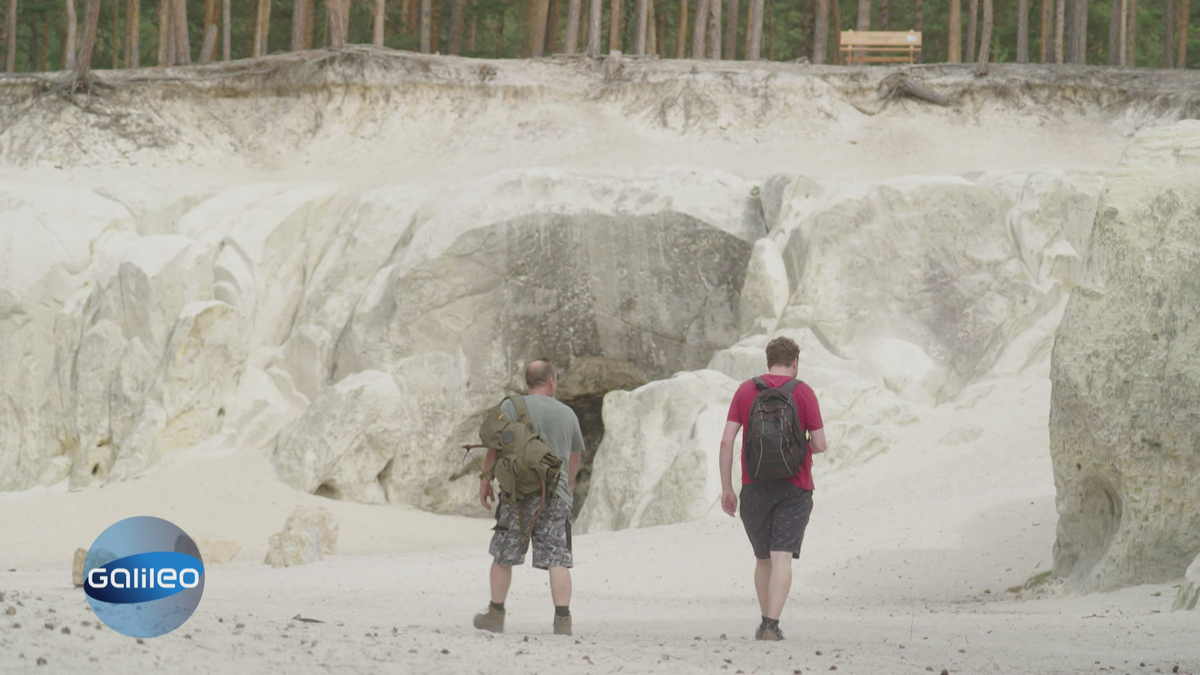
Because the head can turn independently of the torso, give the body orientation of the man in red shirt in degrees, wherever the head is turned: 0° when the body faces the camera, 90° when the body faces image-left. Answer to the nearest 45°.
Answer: approximately 180°

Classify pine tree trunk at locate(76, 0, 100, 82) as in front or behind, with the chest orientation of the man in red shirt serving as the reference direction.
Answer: in front

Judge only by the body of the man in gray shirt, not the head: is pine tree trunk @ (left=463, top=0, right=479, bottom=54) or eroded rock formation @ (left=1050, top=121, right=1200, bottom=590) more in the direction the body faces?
the pine tree trunk

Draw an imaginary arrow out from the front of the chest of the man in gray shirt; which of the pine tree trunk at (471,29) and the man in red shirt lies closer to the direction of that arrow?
the pine tree trunk

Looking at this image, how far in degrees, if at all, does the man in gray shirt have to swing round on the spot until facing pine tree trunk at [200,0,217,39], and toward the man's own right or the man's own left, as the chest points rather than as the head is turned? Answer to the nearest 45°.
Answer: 0° — they already face it

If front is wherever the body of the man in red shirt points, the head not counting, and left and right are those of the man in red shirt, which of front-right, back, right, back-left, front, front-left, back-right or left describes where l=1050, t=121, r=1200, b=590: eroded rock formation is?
front-right

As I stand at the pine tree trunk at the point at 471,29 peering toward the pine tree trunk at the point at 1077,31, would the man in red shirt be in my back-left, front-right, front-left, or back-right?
front-right

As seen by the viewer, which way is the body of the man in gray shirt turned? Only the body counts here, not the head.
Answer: away from the camera

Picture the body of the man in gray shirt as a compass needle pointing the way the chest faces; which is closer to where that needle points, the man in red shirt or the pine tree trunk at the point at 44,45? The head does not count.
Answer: the pine tree trunk

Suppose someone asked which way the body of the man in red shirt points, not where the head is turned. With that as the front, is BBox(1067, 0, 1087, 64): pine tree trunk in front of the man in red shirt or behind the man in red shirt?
in front
